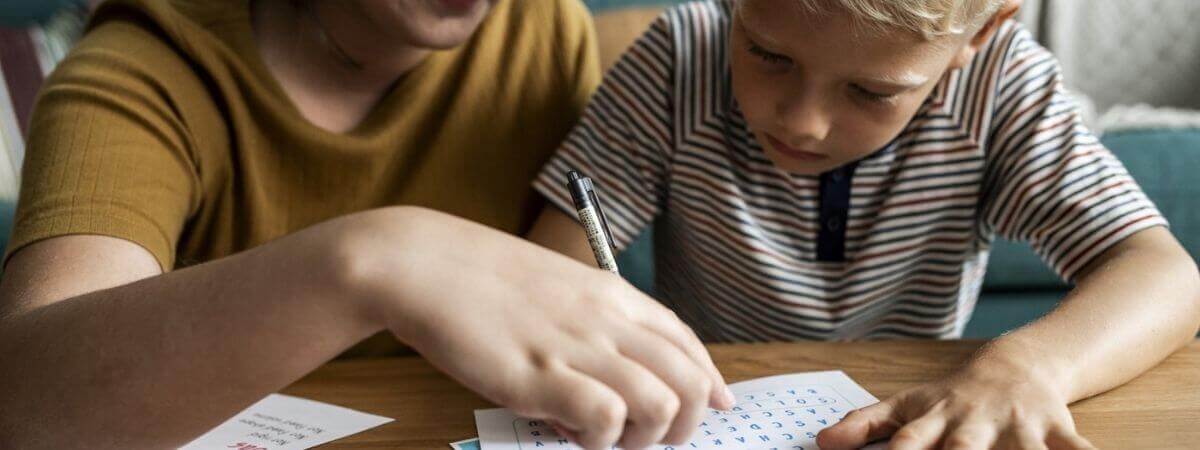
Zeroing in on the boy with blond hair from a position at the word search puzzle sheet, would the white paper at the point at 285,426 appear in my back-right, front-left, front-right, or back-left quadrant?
back-left

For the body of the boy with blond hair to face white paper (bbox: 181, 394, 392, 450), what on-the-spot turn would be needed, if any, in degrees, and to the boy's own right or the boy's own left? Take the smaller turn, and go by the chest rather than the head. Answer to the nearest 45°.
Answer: approximately 45° to the boy's own right

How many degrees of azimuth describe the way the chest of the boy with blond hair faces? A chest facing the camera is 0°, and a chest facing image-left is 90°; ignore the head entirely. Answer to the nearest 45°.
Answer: approximately 0°
